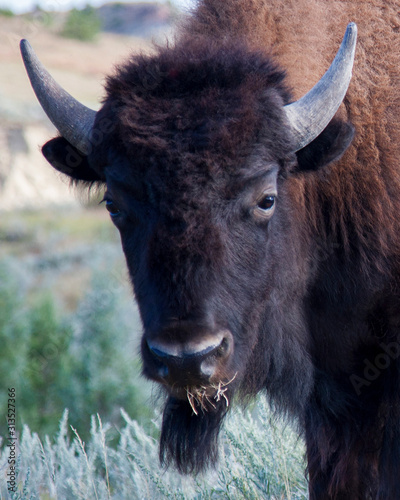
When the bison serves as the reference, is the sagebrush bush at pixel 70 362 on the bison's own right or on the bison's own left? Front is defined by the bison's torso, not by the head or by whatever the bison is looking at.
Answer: on the bison's own right

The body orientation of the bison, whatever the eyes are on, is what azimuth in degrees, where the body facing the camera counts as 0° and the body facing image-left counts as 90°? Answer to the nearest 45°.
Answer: approximately 45°
